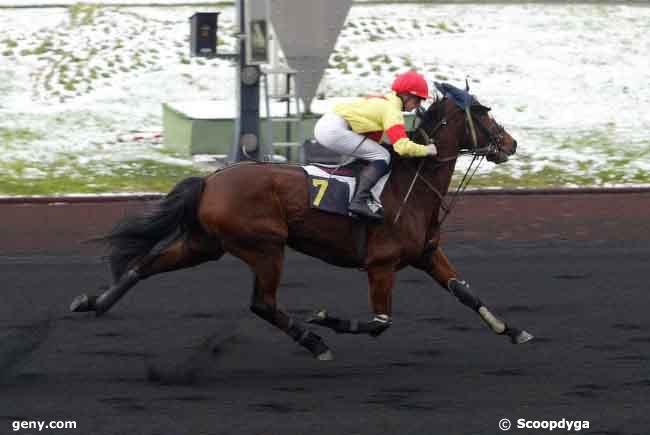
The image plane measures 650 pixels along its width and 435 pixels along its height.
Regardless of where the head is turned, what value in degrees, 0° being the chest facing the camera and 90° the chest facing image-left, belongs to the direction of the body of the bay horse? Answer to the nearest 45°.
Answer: approximately 270°

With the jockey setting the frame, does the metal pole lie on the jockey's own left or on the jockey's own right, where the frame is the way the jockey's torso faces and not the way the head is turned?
on the jockey's own left

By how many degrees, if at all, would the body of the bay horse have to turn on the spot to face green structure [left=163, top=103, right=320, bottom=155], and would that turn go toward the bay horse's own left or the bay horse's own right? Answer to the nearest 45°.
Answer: approximately 90° to the bay horse's own left

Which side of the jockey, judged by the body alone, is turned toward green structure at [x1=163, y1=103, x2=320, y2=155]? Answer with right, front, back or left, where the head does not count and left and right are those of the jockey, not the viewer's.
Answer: left

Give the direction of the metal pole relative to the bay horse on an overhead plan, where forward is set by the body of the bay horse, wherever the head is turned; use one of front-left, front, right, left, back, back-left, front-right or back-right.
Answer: left

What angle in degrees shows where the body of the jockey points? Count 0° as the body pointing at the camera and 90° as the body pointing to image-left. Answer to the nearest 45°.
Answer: approximately 270°

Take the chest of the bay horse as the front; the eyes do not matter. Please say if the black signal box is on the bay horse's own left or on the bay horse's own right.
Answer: on the bay horse's own left
